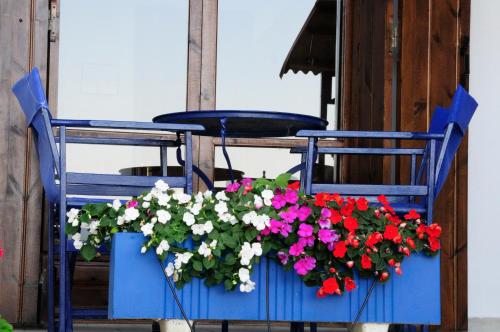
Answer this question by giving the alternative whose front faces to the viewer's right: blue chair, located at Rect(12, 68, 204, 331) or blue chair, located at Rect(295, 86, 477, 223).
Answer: blue chair, located at Rect(12, 68, 204, 331)

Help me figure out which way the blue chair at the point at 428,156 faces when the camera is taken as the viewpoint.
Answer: facing to the left of the viewer

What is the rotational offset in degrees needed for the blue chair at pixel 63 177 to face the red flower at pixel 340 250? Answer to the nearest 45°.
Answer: approximately 45° to its right

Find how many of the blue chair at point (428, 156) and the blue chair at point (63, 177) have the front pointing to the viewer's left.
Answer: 1

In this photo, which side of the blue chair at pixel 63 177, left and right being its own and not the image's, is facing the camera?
right

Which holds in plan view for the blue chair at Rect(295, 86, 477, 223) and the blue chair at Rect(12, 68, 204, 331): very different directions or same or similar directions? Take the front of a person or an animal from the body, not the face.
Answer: very different directions

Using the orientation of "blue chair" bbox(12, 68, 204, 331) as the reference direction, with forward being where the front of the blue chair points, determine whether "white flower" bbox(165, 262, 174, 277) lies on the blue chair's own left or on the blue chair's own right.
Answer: on the blue chair's own right

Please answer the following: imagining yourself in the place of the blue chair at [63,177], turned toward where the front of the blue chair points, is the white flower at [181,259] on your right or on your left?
on your right

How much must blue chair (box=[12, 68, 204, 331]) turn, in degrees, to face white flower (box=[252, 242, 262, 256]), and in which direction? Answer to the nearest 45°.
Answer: approximately 45° to its right
